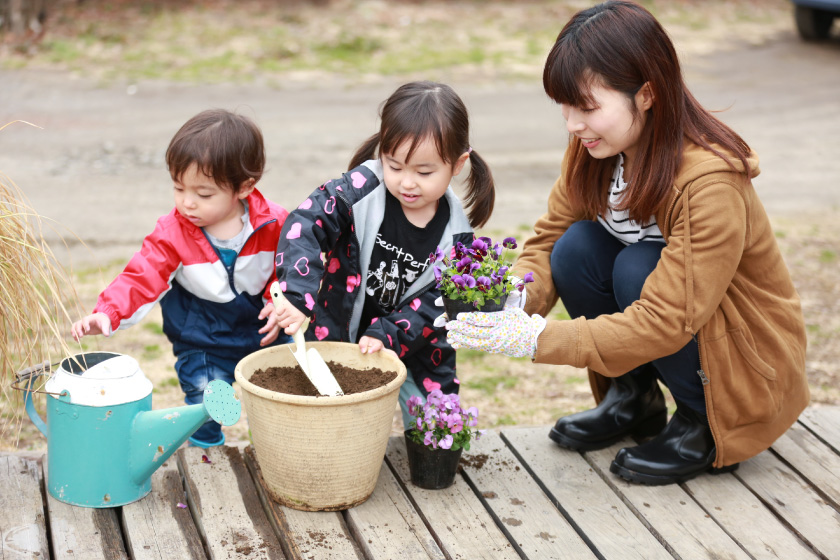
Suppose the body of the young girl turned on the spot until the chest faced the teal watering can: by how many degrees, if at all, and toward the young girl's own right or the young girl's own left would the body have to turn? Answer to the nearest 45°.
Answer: approximately 45° to the young girl's own right

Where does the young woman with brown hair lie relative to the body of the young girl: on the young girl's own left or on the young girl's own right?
on the young girl's own left

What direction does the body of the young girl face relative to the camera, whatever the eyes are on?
toward the camera

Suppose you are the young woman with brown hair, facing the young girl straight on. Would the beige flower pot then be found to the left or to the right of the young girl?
left

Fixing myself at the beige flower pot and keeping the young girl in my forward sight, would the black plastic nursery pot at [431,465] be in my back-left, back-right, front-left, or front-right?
front-right

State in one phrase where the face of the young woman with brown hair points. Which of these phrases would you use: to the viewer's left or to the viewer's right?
to the viewer's left
